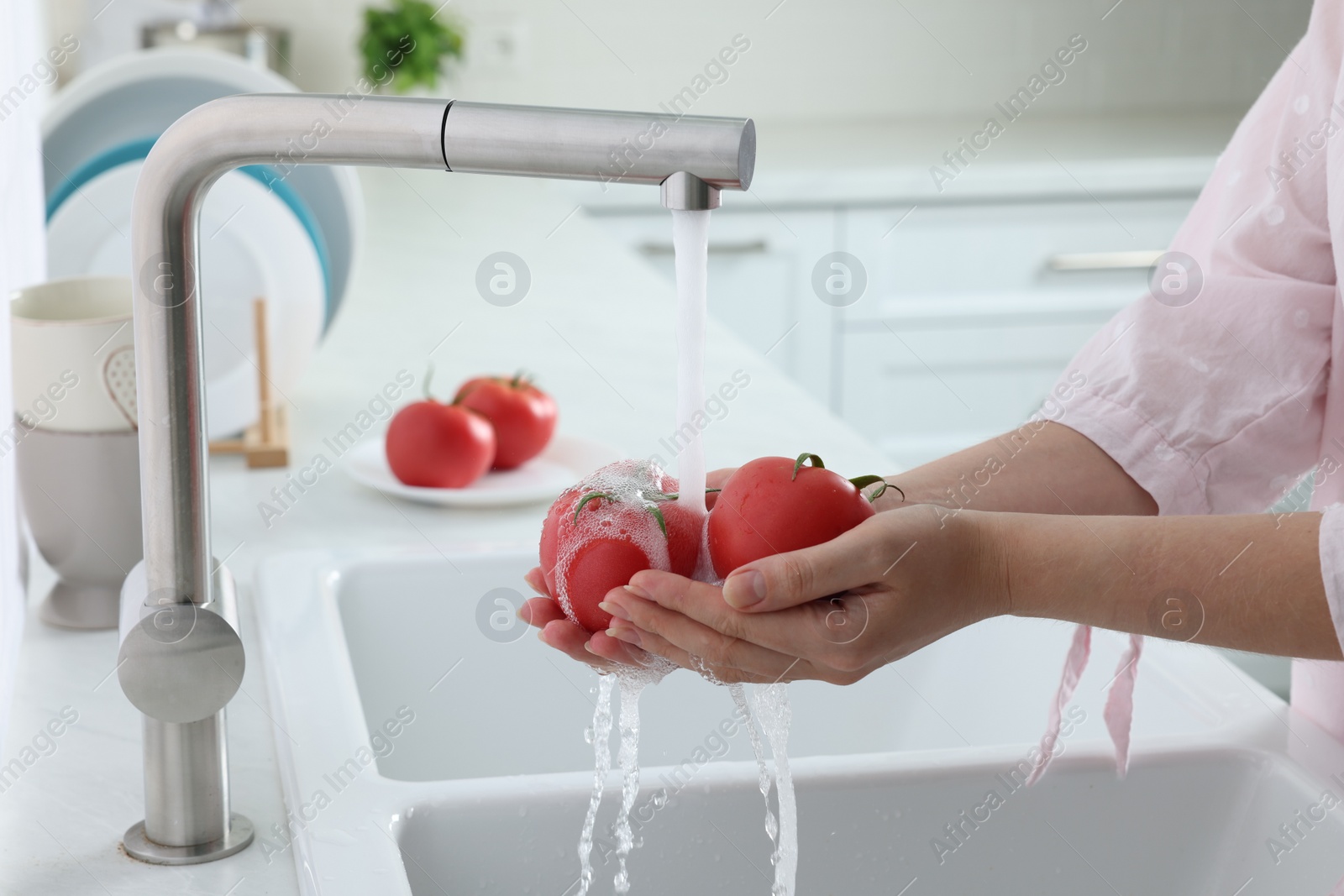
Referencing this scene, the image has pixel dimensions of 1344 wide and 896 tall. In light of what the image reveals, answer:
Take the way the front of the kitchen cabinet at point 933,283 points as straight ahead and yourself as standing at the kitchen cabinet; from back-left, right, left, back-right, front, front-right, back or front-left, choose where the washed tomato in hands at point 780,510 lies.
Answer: front

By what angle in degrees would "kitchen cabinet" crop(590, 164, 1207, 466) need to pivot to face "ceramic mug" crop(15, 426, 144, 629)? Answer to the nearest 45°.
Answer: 0° — it already faces it

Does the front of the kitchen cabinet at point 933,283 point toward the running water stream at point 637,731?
yes

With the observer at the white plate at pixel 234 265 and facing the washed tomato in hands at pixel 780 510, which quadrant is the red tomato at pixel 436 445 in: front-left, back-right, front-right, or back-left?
front-left

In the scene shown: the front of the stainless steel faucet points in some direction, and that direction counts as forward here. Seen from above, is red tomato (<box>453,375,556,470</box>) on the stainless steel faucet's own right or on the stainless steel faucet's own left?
on the stainless steel faucet's own left

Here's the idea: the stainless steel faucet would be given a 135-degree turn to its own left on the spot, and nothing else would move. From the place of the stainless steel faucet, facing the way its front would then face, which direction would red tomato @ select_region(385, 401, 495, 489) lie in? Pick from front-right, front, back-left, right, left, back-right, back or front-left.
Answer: front-right

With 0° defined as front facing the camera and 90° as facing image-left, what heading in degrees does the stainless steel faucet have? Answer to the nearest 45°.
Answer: approximately 270°

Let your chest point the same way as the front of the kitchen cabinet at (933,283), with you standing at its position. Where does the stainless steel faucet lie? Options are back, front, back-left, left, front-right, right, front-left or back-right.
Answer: front

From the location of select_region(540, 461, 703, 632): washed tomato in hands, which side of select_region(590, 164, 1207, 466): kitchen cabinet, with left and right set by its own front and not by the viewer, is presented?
front

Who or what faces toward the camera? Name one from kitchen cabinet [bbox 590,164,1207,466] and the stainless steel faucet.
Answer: the kitchen cabinet

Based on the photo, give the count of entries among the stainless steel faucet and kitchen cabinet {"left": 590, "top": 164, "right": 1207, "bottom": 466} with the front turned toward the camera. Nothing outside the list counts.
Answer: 1

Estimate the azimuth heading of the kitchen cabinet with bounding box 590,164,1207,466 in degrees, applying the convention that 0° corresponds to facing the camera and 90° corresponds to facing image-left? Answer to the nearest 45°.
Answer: approximately 0°

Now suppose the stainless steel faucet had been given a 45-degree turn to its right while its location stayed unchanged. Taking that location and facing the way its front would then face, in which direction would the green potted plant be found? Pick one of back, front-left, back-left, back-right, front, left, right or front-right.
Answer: back-left

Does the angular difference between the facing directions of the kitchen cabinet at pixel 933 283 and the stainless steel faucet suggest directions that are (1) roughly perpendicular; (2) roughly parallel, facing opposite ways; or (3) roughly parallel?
roughly perpendicular
